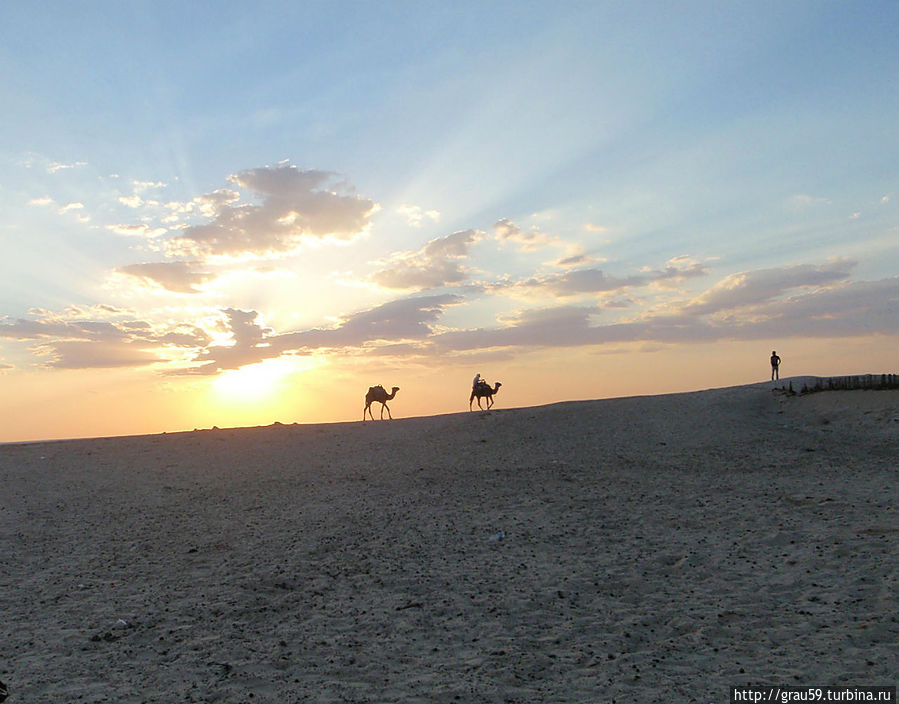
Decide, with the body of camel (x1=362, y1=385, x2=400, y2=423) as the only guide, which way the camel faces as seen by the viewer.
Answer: to the viewer's right

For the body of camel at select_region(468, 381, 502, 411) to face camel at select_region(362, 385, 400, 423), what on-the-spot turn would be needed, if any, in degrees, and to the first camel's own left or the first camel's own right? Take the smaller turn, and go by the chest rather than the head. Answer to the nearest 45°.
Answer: approximately 180°

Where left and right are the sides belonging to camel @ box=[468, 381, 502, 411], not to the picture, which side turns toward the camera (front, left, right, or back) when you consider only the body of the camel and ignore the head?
right

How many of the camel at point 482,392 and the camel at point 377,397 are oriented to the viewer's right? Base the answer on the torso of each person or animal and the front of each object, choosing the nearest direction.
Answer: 2
